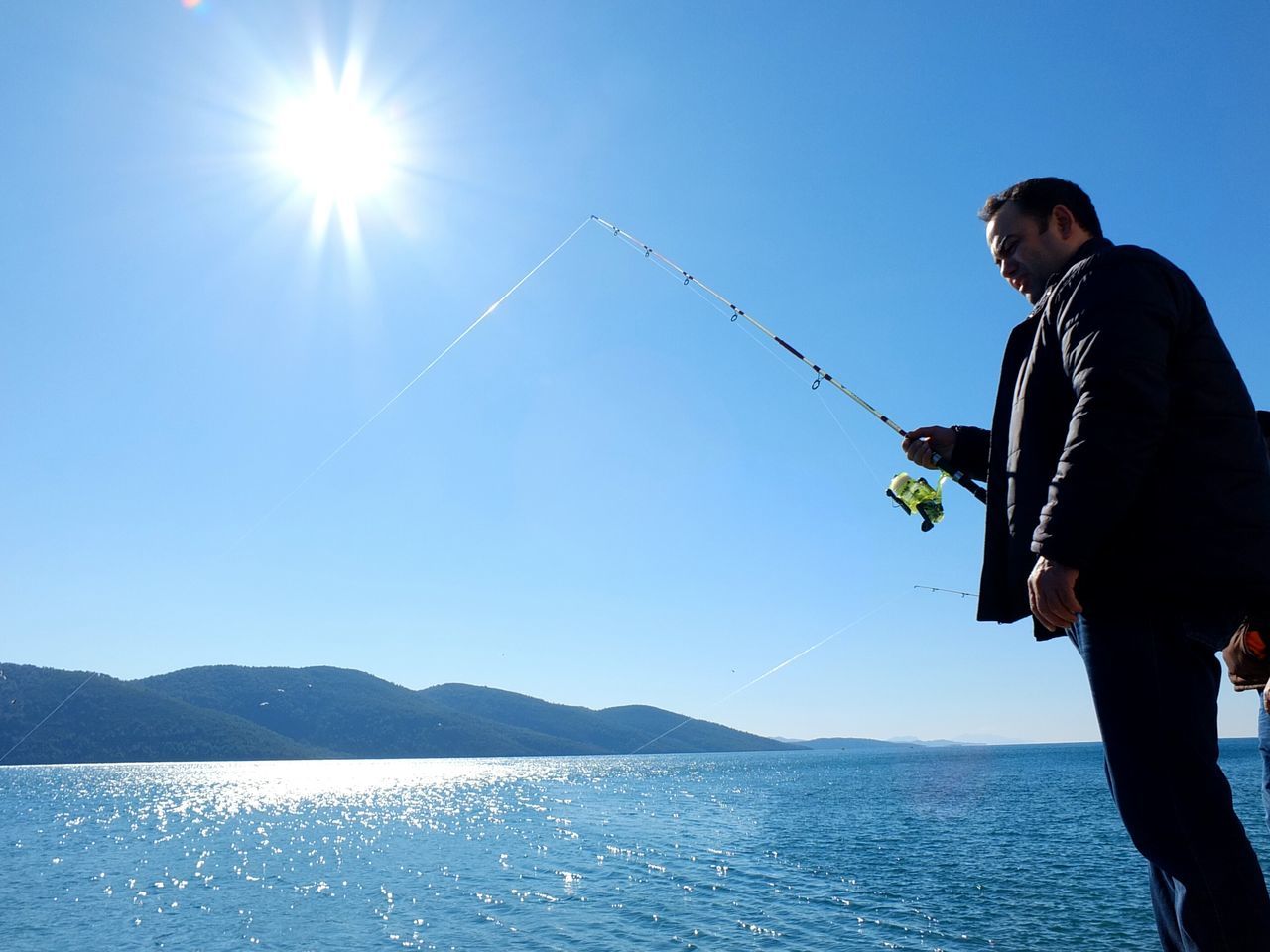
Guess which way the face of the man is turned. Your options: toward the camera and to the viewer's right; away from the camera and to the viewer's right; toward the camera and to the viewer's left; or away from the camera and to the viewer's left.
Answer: toward the camera and to the viewer's left

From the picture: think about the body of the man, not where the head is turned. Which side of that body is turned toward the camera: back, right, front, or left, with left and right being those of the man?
left
